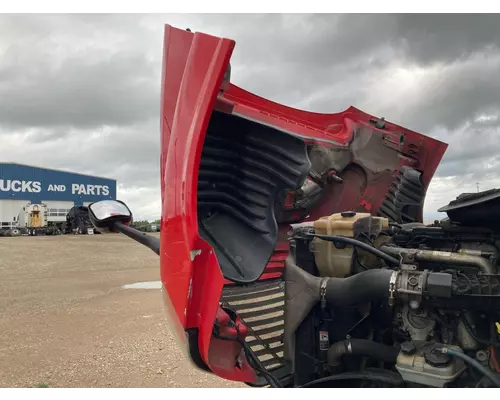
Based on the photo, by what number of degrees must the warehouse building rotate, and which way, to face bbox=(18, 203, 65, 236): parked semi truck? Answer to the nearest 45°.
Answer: approximately 45° to its right
